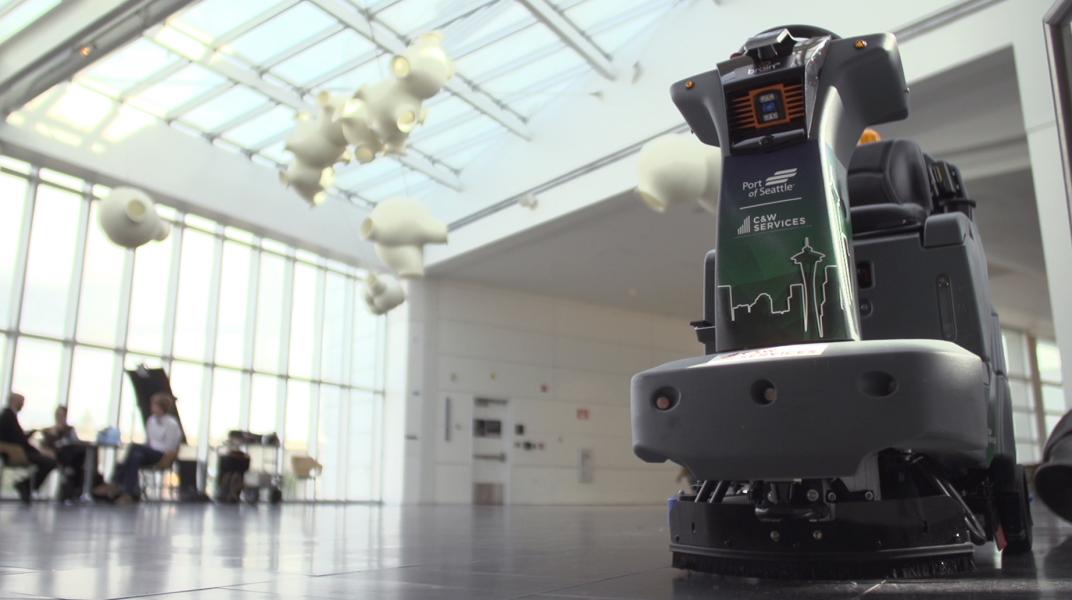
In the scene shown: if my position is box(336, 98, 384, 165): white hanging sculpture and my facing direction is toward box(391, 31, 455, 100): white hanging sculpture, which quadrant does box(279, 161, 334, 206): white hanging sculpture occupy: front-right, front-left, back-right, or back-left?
back-left

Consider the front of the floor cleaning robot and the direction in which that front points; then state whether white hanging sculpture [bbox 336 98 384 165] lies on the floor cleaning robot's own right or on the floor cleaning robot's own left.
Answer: on the floor cleaning robot's own right

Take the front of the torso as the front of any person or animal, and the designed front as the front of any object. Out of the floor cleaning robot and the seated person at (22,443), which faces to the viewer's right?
the seated person

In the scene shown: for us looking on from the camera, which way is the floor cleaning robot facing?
facing the viewer and to the left of the viewer

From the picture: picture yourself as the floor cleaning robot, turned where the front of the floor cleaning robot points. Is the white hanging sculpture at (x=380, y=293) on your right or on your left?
on your right

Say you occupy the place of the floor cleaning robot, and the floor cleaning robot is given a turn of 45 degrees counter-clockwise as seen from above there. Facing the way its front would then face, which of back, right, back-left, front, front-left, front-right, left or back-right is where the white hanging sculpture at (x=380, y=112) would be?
back-right

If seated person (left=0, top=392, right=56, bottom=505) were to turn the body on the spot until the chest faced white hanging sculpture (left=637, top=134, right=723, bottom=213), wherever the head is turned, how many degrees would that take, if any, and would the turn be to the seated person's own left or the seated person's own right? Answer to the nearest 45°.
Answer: approximately 45° to the seated person's own right

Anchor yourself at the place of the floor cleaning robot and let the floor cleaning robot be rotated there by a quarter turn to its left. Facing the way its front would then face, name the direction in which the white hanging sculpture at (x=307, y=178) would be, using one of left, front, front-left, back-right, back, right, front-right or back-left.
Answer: back

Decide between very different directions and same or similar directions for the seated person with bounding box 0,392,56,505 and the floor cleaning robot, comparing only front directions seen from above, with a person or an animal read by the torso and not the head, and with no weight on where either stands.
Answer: very different directions

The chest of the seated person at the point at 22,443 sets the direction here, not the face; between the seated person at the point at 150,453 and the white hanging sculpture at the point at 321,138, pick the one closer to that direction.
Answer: the seated person

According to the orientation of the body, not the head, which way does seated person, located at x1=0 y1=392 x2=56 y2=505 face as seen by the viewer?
to the viewer's right

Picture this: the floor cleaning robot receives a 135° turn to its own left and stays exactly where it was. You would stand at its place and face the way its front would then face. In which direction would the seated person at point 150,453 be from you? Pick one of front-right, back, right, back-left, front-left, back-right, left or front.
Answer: back-left

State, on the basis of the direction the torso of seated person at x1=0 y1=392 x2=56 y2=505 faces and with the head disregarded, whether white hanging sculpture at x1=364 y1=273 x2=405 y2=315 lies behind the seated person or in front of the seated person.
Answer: in front

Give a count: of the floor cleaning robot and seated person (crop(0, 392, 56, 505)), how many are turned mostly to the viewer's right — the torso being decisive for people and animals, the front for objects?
1
